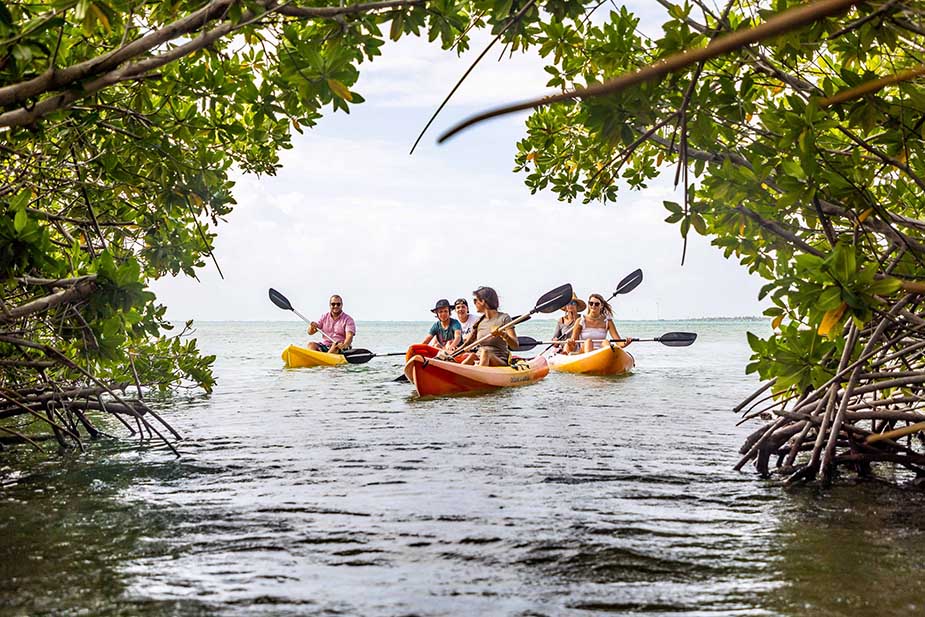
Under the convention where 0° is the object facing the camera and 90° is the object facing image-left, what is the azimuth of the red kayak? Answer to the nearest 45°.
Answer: approximately 45°

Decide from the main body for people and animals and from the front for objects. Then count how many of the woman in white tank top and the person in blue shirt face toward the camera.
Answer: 2

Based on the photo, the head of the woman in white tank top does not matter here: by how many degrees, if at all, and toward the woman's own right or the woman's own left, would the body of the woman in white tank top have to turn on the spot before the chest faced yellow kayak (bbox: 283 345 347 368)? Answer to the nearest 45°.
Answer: approximately 90° to the woman's own right

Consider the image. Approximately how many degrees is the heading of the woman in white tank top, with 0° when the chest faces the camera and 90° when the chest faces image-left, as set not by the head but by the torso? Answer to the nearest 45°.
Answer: approximately 0°

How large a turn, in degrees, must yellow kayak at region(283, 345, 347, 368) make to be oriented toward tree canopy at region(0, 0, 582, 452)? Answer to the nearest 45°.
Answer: approximately 45° to its left

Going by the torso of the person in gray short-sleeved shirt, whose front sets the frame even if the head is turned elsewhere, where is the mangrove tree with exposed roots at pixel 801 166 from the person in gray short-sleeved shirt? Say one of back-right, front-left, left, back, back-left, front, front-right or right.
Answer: front-left

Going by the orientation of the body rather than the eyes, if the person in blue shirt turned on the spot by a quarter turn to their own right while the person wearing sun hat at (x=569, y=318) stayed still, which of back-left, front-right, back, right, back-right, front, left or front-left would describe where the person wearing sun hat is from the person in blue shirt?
back-right

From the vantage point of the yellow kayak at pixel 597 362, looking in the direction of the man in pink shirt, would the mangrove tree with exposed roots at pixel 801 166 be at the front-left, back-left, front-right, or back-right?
back-left

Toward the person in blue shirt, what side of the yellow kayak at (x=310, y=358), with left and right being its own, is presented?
left

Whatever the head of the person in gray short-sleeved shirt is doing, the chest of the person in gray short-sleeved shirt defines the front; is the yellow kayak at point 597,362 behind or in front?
behind
